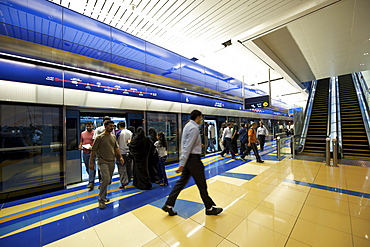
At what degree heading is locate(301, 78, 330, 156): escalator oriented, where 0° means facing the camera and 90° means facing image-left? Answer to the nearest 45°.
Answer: approximately 0°

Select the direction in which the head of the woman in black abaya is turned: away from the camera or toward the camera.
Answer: away from the camera

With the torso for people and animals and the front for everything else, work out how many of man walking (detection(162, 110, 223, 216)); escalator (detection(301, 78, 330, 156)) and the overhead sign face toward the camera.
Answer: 2
